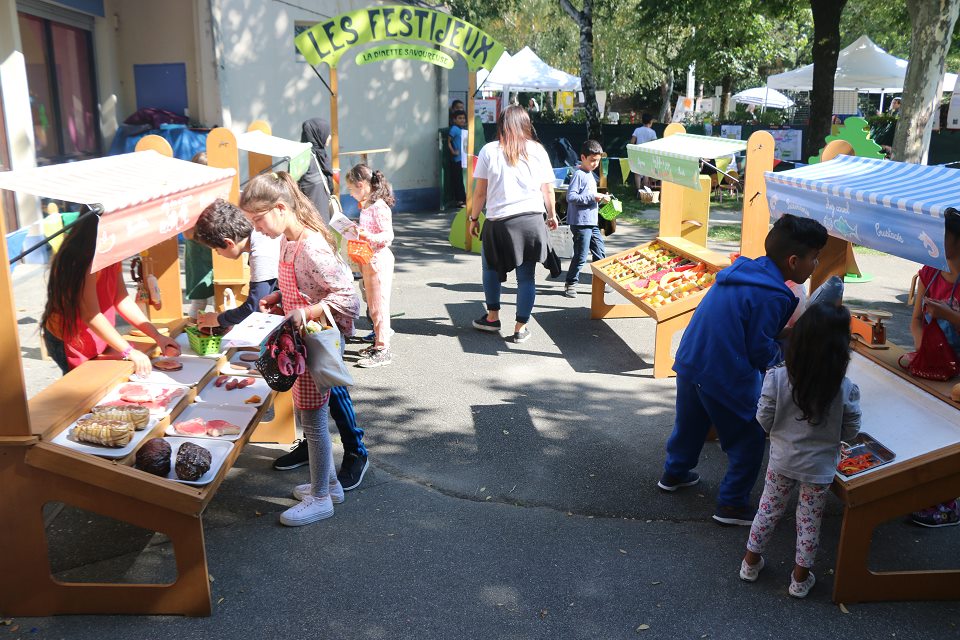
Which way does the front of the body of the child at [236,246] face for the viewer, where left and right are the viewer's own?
facing to the left of the viewer

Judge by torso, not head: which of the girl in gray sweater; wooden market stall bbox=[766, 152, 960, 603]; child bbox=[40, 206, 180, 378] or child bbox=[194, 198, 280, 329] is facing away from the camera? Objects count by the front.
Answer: the girl in gray sweater

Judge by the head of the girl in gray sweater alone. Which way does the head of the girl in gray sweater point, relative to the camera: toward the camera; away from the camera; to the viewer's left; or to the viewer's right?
away from the camera

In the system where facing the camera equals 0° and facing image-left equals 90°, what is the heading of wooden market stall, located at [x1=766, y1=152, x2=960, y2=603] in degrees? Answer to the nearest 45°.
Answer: approximately 45°

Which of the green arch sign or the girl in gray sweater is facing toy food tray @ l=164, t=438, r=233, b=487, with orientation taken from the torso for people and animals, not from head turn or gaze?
the green arch sign

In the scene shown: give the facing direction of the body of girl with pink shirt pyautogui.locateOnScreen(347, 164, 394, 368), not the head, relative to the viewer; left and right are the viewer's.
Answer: facing to the left of the viewer

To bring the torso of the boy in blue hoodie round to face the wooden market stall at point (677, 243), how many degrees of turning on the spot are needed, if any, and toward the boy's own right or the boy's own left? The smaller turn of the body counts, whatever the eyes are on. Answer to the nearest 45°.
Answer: approximately 45° to the boy's own left

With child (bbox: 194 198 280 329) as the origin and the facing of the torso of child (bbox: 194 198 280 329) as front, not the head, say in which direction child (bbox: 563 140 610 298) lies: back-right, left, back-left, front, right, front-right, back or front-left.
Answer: back-right

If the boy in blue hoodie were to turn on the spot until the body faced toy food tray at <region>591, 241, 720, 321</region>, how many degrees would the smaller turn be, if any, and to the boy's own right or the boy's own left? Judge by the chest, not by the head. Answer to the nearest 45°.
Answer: approximately 45° to the boy's own left

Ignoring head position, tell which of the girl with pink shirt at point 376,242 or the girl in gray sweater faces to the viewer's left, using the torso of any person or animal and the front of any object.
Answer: the girl with pink shirt

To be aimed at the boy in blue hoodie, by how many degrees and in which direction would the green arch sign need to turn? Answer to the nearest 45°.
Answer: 0° — it already faces them

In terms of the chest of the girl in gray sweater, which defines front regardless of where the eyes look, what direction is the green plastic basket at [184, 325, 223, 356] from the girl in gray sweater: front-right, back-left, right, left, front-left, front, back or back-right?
left

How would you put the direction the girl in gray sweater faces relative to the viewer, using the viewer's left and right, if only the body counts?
facing away from the viewer

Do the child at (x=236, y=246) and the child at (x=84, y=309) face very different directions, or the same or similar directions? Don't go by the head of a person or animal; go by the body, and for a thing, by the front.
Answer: very different directions

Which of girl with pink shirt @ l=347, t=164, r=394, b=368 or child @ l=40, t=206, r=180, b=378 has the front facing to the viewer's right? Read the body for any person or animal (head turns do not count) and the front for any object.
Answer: the child

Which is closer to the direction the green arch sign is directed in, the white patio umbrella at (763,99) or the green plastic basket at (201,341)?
the green plastic basket

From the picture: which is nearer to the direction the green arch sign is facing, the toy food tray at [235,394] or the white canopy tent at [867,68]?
the toy food tray

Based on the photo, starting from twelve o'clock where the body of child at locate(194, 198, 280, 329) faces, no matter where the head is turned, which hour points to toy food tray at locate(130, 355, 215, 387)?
The toy food tray is roughly at 10 o'clock from the child.
